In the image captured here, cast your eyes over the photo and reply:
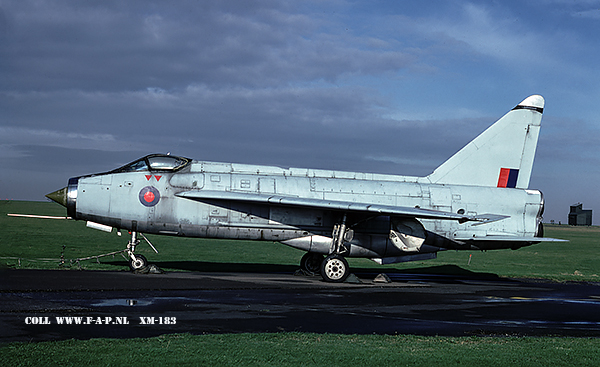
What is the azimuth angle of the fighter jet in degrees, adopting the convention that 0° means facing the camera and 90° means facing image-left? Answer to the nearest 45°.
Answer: approximately 90°
